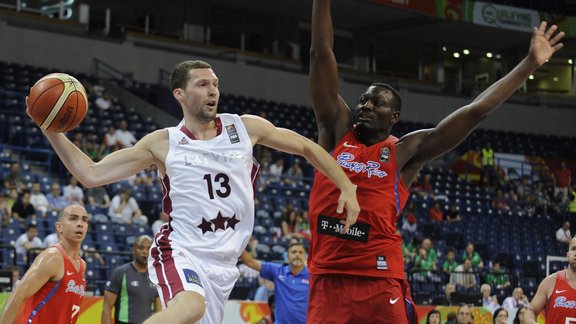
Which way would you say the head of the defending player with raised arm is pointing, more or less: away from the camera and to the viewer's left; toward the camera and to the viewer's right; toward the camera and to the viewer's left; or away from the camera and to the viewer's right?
toward the camera and to the viewer's left

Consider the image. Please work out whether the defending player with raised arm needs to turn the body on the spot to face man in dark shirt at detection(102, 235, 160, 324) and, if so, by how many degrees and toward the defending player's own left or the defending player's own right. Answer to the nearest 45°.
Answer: approximately 90° to the defending player's own right

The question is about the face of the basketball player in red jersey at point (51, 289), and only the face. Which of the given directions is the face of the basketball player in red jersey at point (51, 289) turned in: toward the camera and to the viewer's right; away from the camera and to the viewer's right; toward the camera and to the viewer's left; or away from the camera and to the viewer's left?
toward the camera and to the viewer's right

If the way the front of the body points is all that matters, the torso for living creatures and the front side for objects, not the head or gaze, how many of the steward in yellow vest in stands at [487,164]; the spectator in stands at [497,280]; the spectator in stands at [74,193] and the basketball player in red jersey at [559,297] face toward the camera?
4

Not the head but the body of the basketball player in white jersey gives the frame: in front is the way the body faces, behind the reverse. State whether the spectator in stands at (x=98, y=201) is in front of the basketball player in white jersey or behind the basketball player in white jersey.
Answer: behind

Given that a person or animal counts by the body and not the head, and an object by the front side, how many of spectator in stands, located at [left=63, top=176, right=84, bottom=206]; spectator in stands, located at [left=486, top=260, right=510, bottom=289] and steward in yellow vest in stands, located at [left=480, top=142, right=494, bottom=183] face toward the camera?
3

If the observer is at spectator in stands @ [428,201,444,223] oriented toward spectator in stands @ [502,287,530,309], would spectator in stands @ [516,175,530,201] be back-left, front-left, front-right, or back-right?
back-left

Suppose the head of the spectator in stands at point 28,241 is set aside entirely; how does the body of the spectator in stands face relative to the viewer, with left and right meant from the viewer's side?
facing the viewer and to the right of the viewer

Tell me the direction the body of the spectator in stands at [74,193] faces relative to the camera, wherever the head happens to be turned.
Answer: toward the camera

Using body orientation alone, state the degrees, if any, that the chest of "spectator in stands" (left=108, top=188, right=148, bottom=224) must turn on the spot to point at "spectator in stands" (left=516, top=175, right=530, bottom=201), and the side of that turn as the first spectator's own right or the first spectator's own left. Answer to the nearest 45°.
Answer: approximately 90° to the first spectator's own left

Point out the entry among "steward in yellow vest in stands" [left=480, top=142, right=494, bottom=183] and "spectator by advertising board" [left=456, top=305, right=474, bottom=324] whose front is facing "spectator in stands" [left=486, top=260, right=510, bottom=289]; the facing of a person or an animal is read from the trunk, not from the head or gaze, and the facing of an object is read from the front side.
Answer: "steward in yellow vest in stands" [left=480, top=142, right=494, bottom=183]

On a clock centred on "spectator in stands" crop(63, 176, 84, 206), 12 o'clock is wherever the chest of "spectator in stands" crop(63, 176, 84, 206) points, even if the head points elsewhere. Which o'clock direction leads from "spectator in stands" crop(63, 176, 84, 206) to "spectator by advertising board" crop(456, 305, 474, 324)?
"spectator by advertising board" crop(456, 305, 474, 324) is roughly at 10 o'clock from "spectator in stands" crop(63, 176, 84, 206).

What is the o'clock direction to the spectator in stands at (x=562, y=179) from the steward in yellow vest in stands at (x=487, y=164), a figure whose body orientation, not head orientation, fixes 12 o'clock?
the spectator in stands at (x=562, y=179) is roughly at 8 o'clock from the steward in yellow vest in stands at (x=487, y=164).

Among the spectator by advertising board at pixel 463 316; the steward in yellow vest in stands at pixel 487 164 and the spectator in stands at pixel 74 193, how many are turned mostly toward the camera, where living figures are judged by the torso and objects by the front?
3

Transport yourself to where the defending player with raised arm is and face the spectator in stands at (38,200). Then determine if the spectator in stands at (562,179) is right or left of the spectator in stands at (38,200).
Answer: right

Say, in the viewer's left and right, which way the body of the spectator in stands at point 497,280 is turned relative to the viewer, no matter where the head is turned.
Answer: facing the viewer
